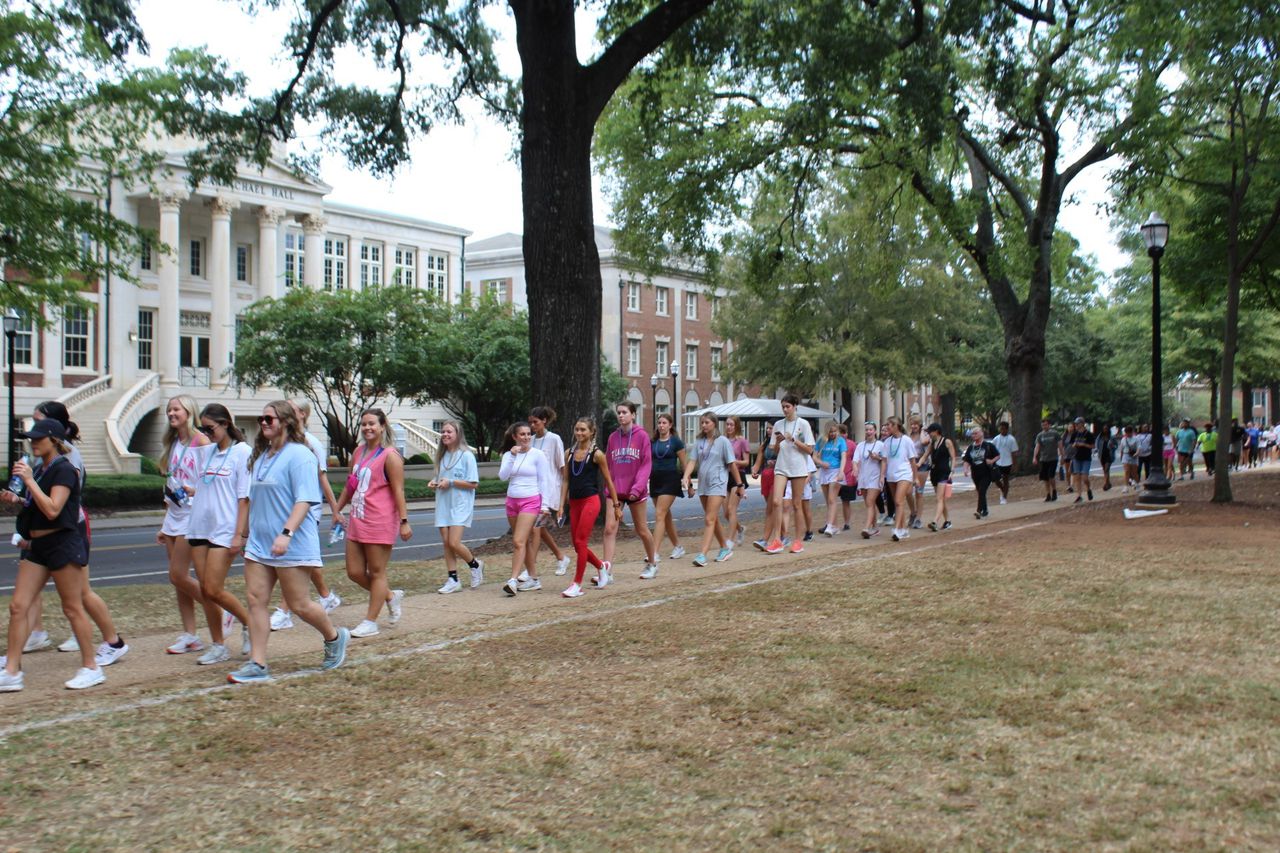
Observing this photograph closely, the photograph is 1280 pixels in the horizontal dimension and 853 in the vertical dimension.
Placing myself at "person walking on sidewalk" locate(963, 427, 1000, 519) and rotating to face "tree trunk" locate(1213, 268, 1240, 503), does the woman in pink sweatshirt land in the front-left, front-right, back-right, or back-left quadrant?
back-right

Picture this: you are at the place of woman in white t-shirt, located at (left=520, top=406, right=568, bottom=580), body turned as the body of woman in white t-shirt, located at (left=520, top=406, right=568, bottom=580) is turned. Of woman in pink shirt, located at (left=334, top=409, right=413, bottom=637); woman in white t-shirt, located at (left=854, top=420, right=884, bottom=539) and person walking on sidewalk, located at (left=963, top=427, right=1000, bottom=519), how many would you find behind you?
2

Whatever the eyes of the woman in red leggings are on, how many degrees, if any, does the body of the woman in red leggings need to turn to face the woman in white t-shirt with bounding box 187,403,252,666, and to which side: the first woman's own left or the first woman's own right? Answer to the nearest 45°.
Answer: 0° — they already face them

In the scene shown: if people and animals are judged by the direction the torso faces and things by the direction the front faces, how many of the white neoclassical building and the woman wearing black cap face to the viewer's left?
1

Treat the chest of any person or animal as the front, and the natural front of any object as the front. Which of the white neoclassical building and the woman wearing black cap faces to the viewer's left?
the woman wearing black cap

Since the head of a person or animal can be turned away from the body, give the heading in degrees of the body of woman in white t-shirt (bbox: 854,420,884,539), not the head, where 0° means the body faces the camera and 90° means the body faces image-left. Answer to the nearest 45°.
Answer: approximately 45°

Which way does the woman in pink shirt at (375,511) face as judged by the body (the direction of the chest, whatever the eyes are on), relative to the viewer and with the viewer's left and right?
facing the viewer and to the left of the viewer

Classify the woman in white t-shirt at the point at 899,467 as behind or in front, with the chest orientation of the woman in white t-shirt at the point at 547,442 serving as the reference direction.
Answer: behind

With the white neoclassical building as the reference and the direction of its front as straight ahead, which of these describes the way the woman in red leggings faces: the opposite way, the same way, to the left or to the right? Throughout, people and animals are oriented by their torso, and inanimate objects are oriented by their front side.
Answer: to the right

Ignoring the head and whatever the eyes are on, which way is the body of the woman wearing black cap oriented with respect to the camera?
to the viewer's left

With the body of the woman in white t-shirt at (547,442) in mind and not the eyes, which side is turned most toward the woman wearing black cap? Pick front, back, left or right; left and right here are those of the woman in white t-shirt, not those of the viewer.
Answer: front

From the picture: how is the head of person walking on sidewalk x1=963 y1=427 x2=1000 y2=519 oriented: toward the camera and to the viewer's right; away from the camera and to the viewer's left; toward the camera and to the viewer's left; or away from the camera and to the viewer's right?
toward the camera and to the viewer's left

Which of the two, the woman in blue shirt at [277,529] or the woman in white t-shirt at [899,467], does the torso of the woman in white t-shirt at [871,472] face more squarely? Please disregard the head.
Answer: the woman in blue shirt

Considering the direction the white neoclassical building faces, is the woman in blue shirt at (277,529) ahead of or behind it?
ahead

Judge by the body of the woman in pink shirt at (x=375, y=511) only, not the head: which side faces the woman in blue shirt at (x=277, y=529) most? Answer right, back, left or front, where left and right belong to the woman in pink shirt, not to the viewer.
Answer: front
